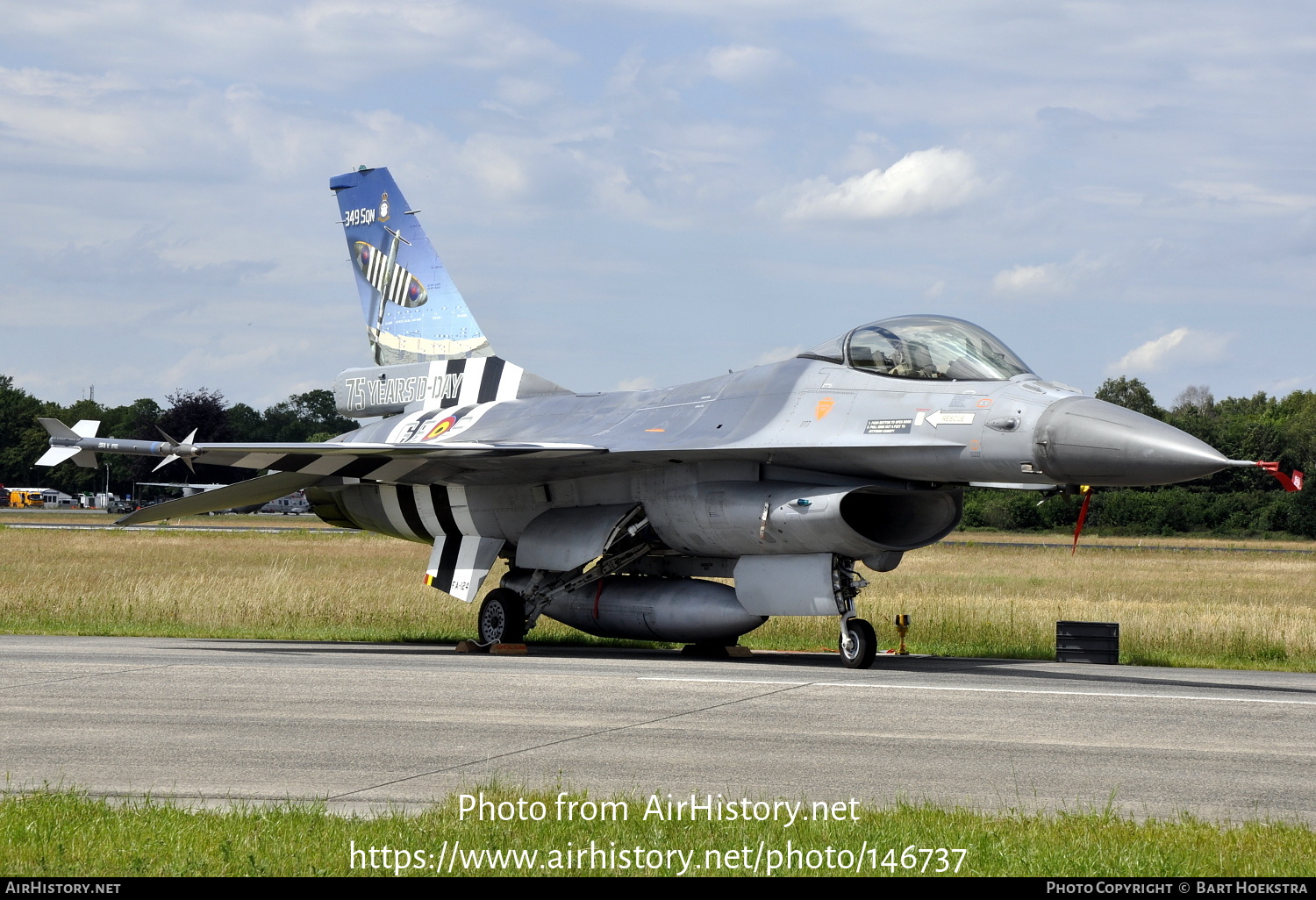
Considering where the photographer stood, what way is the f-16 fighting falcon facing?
facing the viewer and to the right of the viewer

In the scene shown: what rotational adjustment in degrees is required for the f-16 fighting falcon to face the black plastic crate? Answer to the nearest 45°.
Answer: approximately 45° to its left
